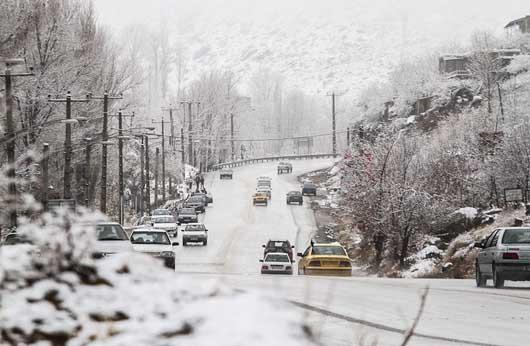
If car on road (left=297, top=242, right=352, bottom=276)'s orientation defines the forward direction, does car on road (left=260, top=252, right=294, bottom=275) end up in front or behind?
in front

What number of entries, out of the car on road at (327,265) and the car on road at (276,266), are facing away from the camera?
2

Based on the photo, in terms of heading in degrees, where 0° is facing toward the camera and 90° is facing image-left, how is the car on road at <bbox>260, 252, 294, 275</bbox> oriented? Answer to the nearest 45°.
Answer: approximately 180°

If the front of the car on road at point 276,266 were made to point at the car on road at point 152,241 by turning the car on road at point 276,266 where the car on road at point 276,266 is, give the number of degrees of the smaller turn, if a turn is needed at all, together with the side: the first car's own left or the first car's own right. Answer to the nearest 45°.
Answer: approximately 135° to the first car's own left

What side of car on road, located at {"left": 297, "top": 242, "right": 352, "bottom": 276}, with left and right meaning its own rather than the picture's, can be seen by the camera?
back

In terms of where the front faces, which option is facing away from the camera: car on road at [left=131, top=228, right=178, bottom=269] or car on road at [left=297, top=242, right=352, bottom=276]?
car on road at [left=297, top=242, right=352, bottom=276]

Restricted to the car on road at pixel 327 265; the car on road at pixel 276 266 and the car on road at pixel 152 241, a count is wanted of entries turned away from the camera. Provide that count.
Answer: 2

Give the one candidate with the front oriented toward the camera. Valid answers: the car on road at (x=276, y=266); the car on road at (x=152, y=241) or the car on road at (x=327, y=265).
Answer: the car on road at (x=152, y=241)

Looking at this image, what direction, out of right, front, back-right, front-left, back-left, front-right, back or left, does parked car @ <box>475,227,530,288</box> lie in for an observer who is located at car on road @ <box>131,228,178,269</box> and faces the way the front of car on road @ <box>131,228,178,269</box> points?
front-left

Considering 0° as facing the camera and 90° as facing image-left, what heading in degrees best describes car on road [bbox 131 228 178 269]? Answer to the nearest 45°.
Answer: approximately 0°
